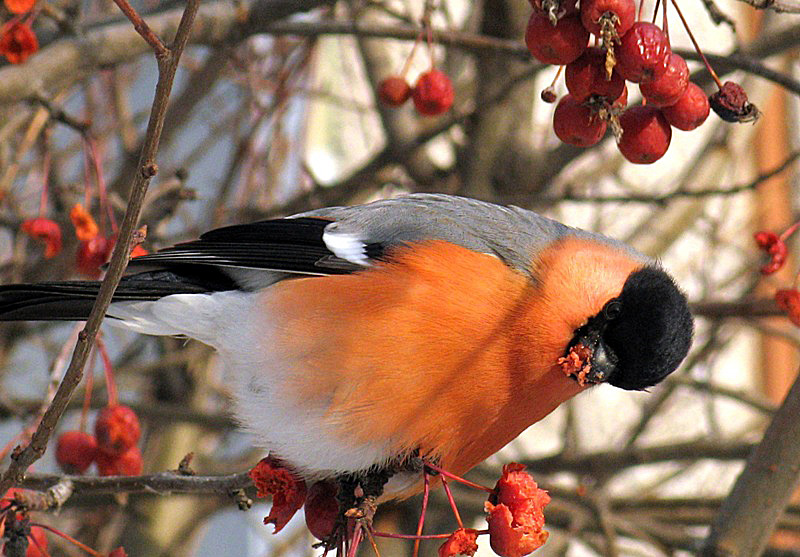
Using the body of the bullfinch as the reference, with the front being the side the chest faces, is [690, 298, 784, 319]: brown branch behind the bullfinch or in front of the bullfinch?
in front

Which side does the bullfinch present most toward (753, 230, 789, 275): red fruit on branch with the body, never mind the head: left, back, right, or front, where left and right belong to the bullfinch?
front

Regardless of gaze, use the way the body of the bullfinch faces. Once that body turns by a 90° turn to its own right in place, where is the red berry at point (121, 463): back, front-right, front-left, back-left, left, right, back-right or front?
back-right

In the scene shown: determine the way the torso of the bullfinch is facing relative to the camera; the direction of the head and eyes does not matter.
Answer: to the viewer's right

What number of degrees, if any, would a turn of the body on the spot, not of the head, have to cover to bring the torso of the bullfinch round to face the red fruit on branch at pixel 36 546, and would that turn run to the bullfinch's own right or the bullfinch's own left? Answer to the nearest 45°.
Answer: approximately 180°
